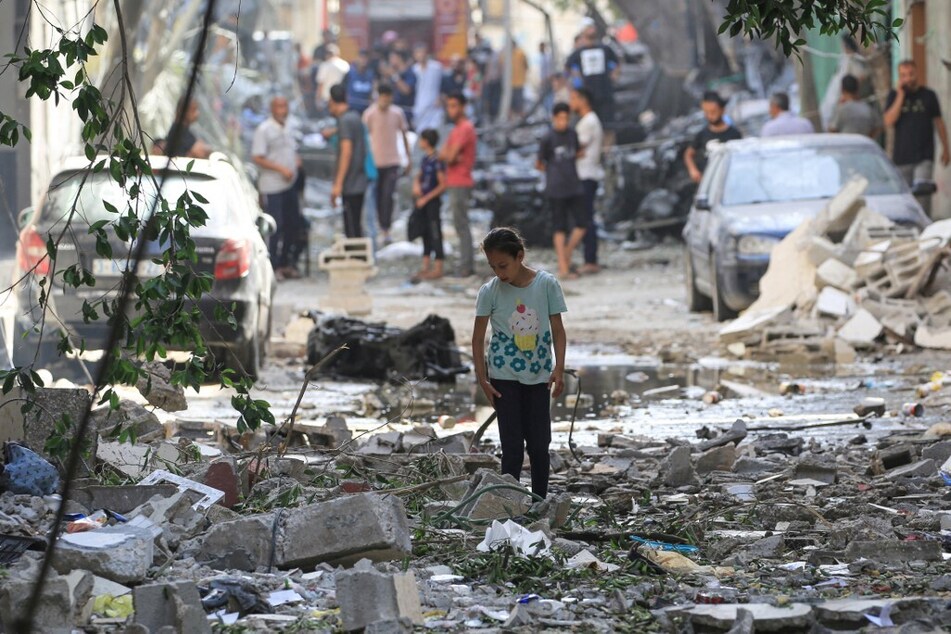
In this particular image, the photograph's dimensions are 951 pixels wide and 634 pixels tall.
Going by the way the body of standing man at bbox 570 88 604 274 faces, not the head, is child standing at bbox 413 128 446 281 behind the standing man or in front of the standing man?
in front

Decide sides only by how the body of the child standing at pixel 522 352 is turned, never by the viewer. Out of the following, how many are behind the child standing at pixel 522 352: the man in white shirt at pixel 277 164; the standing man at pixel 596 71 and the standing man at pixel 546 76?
3

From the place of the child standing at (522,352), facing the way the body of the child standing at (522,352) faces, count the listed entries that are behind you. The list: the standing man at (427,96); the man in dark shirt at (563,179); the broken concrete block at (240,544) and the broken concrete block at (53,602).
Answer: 2

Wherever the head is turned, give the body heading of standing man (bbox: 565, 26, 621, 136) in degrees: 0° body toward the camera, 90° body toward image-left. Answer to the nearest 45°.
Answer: approximately 180°

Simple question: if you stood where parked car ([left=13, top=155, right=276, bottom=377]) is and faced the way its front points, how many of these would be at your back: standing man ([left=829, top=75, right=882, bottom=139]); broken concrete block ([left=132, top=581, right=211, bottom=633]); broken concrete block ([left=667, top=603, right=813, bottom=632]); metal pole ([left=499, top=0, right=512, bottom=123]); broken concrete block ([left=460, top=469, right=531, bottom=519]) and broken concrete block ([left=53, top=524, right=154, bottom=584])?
4

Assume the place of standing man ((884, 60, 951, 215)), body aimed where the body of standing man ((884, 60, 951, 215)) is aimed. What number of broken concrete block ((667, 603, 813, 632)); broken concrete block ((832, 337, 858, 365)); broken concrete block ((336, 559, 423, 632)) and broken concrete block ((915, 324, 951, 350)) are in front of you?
4

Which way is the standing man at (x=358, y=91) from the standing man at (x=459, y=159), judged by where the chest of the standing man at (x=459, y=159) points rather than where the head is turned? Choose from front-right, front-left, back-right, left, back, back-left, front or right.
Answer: right

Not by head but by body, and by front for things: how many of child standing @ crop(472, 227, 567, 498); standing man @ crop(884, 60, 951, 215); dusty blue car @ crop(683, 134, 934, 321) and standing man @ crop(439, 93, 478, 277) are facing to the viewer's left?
1

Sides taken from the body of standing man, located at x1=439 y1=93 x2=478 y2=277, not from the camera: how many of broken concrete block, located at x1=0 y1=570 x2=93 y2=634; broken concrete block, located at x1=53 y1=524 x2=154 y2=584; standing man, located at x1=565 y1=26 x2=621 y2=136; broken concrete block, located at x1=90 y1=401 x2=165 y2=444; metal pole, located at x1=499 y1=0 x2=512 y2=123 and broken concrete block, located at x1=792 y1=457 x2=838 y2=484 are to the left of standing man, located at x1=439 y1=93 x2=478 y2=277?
4

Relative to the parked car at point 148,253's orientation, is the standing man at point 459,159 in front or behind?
in front

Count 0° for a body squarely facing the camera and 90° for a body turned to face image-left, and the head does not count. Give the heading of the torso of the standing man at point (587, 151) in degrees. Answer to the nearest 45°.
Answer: approximately 90°
